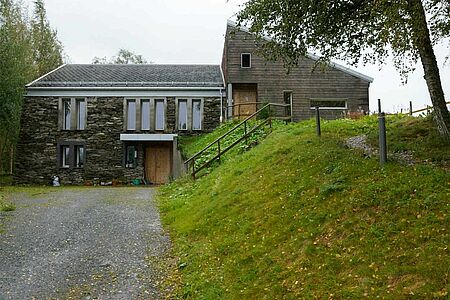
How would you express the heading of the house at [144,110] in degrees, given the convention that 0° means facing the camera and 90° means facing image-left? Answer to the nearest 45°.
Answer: approximately 0°

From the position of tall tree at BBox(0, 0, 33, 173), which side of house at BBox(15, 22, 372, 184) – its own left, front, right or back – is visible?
right

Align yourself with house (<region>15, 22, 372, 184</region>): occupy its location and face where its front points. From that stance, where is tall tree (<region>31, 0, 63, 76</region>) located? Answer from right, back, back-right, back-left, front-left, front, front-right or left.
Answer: back-right

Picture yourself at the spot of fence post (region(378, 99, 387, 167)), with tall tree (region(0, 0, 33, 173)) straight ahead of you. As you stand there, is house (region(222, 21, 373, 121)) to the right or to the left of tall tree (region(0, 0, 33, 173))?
right
